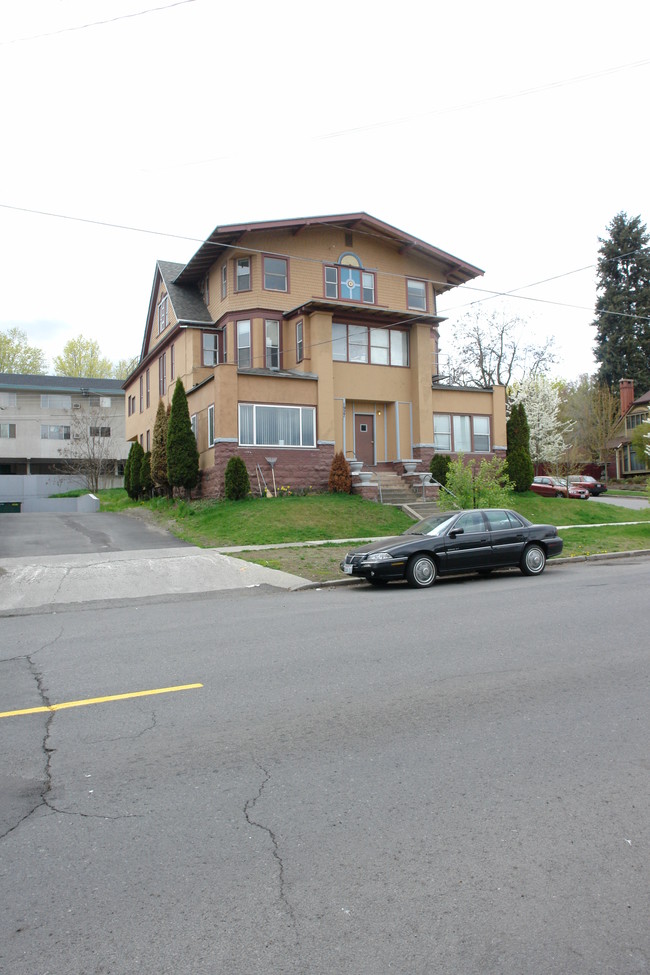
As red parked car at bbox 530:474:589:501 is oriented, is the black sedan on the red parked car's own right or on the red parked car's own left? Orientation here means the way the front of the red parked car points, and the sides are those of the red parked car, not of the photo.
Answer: on the red parked car's own right

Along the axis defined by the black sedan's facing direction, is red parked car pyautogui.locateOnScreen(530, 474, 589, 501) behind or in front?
behind

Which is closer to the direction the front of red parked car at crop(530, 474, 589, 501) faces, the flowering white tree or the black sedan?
the black sedan

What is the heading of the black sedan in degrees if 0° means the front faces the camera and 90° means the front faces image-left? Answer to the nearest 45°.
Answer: approximately 45°

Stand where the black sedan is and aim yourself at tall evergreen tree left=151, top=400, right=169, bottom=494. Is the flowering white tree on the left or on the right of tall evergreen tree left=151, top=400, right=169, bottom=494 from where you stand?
right
